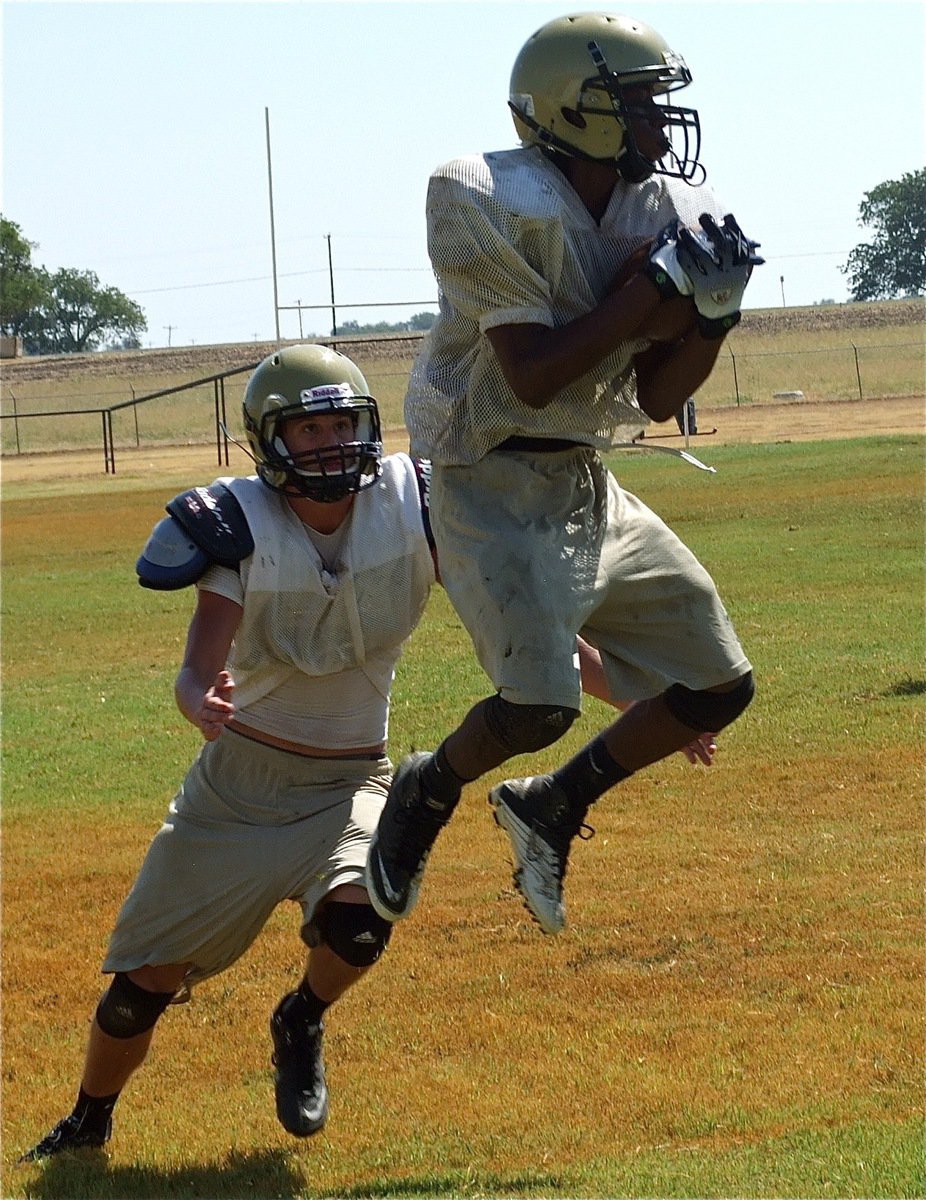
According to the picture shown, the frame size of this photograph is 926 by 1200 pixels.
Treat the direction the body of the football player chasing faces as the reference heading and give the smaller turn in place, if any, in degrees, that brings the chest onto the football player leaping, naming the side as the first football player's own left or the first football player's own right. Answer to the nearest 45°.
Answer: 0° — they already face them

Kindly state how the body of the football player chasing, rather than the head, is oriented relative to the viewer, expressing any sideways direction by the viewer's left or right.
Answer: facing the viewer and to the right of the viewer

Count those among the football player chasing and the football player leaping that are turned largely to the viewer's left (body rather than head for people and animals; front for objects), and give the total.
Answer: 0

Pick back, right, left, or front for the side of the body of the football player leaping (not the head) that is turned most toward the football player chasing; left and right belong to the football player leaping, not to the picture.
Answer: back

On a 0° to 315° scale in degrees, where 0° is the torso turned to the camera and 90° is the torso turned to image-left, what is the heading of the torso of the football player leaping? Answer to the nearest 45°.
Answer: approximately 315°

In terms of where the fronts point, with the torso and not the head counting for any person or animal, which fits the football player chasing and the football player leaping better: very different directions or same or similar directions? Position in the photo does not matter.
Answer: same or similar directions

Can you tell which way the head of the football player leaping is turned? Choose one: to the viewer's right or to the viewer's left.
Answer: to the viewer's right
